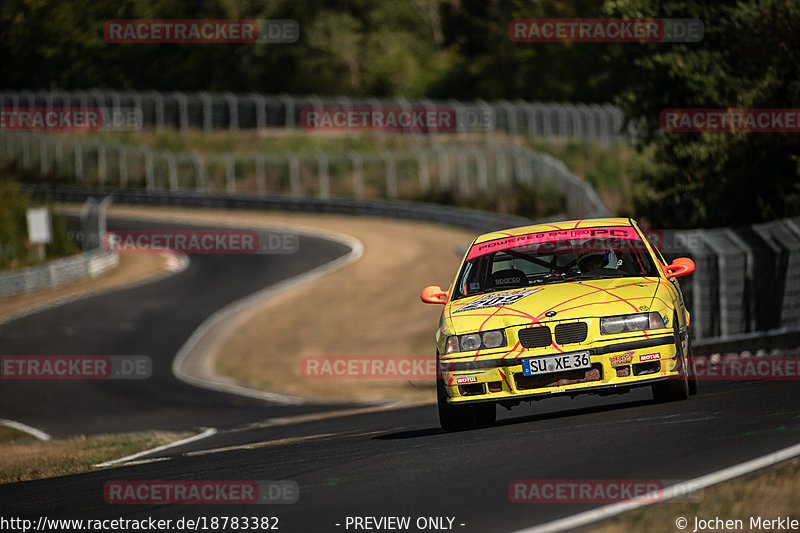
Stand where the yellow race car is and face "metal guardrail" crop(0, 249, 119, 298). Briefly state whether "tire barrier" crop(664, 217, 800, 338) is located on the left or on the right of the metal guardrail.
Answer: right

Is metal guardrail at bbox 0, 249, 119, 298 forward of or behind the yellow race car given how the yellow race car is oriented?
behind

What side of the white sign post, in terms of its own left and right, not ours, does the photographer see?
front

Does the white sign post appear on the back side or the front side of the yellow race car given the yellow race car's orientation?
on the back side

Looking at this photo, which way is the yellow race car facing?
toward the camera

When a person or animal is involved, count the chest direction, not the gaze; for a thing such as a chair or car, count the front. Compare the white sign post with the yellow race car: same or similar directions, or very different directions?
same or similar directions

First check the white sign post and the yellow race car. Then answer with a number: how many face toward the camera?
2

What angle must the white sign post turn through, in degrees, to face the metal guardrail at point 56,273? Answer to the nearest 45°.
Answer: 0° — it already faces it
